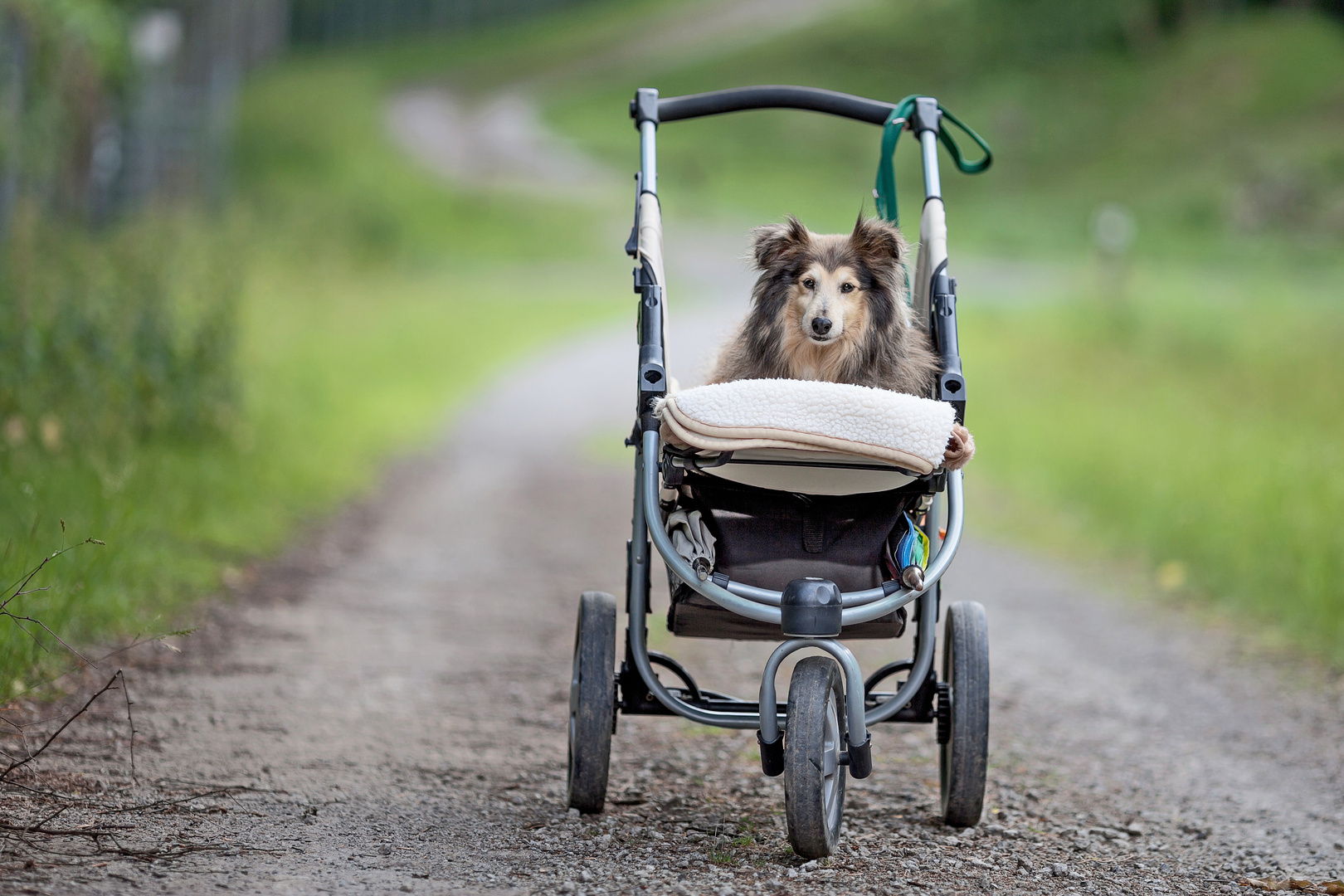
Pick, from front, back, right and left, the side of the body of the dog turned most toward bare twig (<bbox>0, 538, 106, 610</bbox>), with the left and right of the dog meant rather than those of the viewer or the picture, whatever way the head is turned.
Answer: right

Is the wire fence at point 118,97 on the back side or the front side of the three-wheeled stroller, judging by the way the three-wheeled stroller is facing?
on the back side

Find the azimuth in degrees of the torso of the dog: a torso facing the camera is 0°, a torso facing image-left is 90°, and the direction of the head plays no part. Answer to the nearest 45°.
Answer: approximately 0°

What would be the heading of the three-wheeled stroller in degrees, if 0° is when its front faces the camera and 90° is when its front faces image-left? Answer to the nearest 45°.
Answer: approximately 0°

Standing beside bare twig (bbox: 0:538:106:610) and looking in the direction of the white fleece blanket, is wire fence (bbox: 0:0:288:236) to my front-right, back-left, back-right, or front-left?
back-left

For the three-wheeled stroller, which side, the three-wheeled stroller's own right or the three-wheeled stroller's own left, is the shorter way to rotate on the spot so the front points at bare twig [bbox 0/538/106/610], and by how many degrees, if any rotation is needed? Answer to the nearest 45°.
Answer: approximately 90° to the three-wheeled stroller's own right

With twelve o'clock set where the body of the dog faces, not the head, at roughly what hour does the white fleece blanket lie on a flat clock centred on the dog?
The white fleece blanket is roughly at 12 o'clock from the dog.

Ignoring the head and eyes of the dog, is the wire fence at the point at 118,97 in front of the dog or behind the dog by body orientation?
behind
